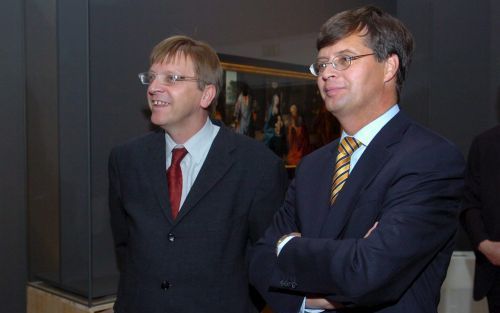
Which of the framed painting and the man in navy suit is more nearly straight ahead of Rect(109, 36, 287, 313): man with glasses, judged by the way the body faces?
the man in navy suit

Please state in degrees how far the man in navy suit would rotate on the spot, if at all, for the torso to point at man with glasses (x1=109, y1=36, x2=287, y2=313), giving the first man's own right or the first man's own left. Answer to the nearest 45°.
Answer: approximately 90° to the first man's own right

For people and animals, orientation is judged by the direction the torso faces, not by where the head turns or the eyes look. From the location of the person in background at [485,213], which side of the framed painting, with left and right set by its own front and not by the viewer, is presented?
front

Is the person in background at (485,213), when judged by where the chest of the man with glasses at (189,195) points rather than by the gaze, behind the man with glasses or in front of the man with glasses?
behind

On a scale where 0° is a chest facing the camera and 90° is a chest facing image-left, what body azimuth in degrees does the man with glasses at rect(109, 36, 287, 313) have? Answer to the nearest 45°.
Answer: approximately 45°

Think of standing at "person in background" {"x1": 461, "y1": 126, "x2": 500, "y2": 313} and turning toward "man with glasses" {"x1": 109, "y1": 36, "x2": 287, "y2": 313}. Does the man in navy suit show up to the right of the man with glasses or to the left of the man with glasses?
left

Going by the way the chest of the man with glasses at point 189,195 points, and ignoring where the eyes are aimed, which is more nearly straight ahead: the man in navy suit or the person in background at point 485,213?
the man in navy suit

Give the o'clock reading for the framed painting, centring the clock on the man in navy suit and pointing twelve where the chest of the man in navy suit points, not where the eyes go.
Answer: The framed painting is roughly at 4 o'clock from the man in navy suit.
